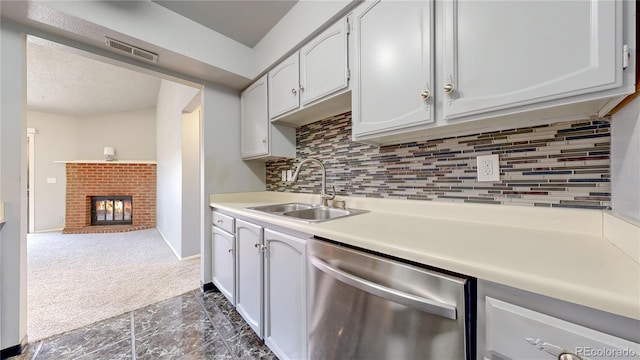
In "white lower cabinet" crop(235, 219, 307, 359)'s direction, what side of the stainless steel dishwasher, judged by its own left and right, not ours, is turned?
right

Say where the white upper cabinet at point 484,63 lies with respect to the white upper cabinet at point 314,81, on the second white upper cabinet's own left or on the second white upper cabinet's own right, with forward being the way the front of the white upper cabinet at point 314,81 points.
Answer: on the second white upper cabinet's own left

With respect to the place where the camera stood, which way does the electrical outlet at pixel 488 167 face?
facing the viewer

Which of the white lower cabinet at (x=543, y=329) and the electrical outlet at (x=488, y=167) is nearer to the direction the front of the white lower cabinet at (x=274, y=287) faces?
the white lower cabinet

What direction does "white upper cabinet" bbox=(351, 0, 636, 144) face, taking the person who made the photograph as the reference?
facing the viewer and to the left of the viewer

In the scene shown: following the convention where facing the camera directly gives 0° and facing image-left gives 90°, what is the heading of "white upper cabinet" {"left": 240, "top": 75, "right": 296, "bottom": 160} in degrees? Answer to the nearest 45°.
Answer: approximately 45°

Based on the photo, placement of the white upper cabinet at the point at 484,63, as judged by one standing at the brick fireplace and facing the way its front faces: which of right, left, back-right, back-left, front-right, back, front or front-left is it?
front

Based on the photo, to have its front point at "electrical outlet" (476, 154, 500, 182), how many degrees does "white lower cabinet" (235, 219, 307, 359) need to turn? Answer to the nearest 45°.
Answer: approximately 90° to its left

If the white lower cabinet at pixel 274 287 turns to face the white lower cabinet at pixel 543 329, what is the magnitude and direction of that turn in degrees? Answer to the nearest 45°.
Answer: approximately 90° to its left

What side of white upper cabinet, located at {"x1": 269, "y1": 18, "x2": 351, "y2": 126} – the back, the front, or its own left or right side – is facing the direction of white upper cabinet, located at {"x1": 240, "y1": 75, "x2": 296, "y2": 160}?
right

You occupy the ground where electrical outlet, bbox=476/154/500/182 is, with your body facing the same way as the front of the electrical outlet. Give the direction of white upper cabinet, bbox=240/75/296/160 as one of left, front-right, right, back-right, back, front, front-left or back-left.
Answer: right
